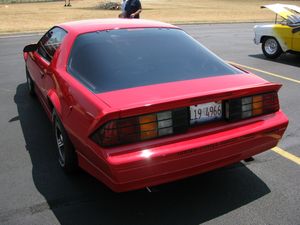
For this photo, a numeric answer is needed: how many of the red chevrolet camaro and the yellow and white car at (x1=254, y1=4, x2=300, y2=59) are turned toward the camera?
0

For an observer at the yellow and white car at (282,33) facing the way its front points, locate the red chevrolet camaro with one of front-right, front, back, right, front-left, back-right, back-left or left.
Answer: left

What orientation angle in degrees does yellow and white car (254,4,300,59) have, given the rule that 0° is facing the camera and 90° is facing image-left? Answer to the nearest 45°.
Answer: approximately 90°

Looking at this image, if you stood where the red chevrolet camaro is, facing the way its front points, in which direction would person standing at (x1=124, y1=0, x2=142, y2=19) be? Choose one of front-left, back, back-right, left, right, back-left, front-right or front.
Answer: front-right

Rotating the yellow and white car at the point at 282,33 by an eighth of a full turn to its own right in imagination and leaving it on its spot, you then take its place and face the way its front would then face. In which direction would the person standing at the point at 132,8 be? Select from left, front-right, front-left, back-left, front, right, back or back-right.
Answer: front-left

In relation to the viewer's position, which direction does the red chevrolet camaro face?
facing away from the viewer and to the left of the viewer
